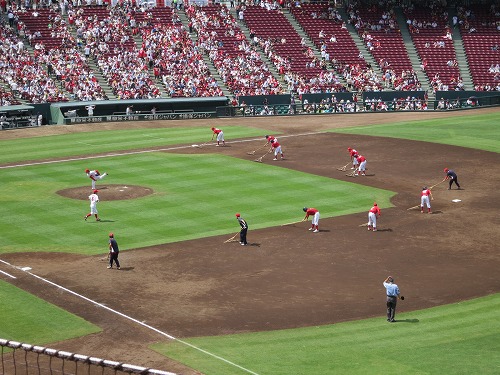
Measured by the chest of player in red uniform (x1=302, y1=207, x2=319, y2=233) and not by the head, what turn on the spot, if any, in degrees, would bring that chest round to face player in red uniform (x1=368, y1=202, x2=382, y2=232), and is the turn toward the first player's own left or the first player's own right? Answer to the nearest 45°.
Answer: approximately 180°

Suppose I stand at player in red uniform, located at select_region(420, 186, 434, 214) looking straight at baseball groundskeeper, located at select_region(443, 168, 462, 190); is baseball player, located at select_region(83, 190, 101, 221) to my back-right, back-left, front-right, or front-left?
back-left

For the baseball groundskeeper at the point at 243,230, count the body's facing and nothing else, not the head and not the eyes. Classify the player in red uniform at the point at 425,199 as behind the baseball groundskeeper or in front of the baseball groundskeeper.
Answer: behind

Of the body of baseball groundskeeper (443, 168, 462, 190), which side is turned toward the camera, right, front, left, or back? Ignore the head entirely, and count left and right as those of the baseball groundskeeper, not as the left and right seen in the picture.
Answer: left

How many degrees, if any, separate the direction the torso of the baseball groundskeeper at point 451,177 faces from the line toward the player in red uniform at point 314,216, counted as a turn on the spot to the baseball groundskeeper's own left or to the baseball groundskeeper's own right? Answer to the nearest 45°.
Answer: approximately 45° to the baseball groundskeeper's own left

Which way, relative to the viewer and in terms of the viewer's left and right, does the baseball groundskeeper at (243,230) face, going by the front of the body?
facing to the left of the viewer

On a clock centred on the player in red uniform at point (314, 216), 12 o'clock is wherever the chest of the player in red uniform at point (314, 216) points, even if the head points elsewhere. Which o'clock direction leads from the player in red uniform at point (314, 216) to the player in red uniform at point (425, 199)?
the player in red uniform at point (425, 199) is roughly at 5 o'clock from the player in red uniform at point (314, 216).

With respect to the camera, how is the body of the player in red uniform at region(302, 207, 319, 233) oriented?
to the viewer's left
